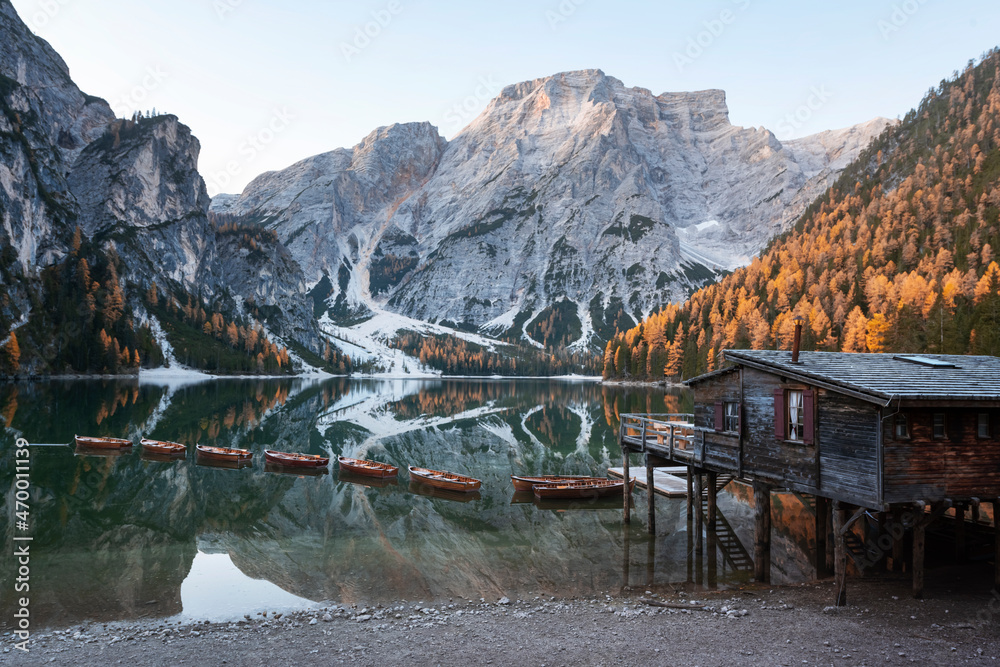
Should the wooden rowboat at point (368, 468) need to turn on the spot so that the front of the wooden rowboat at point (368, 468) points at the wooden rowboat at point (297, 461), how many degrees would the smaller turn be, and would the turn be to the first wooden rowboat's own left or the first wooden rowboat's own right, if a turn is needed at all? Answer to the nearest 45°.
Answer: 0° — it already faces it

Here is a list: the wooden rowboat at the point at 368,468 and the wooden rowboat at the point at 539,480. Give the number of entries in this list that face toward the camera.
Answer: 0

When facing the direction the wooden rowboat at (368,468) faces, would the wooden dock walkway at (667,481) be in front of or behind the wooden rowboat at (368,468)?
behind

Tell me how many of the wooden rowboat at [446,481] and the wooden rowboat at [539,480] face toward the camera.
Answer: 0

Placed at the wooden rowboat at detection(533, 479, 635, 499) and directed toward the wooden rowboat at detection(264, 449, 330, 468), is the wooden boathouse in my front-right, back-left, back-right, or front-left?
back-left

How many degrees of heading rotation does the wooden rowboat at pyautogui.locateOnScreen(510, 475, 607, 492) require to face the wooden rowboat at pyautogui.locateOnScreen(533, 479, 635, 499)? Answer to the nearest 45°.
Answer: approximately 135° to its left

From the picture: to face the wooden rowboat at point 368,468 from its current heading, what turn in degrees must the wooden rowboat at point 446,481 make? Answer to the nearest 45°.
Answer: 0° — it already faces it

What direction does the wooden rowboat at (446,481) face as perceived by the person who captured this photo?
facing away from the viewer and to the left of the viewer

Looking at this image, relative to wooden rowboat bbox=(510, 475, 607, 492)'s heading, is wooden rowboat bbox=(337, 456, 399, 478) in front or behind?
in front

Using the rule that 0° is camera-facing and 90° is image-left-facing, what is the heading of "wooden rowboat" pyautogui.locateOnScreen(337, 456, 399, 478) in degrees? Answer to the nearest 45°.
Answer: approximately 135°

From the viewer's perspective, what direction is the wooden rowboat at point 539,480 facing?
to the viewer's left

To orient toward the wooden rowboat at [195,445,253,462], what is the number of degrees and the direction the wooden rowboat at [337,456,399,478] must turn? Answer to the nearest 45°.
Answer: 0° — it already faces it
